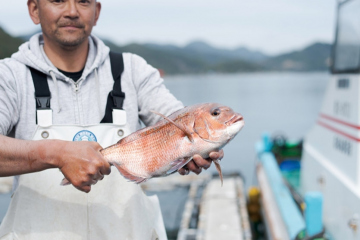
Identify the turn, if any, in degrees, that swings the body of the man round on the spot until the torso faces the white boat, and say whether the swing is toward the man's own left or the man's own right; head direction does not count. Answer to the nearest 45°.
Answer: approximately 135° to the man's own left

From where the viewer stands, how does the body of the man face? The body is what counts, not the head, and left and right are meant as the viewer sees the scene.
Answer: facing the viewer
